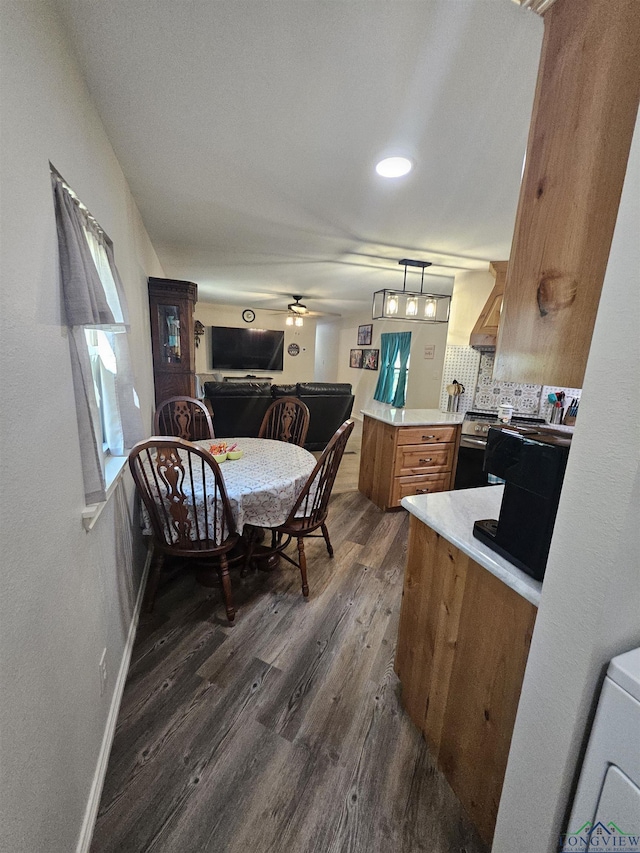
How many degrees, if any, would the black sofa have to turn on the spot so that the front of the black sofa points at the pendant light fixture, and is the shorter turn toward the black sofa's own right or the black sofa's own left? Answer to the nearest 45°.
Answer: approximately 135° to the black sofa's own right

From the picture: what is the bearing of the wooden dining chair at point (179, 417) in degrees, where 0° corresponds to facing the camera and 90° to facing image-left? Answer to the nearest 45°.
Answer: approximately 0°

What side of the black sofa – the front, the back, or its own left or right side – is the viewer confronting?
back

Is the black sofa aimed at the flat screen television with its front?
yes

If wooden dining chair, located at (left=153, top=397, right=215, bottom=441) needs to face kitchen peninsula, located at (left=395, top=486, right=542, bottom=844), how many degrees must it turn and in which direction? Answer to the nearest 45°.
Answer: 0° — it already faces it

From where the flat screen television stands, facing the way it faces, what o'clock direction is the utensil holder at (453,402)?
The utensil holder is roughly at 11 o'clock from the flat screen television.

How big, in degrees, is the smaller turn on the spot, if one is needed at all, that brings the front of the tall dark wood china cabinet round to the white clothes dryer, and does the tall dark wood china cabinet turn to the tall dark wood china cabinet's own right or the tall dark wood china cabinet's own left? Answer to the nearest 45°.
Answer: approximately 45° to the tall dark wood china cabinet's own right

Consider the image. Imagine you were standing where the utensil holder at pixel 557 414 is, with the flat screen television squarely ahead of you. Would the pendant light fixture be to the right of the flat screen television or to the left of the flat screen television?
left

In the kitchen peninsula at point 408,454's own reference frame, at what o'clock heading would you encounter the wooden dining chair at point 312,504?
The wooden dining chair is roughly at 2 o'clock from the kitchen peninsula.

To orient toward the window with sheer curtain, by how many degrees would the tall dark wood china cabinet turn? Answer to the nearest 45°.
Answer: approximately 45° to its right

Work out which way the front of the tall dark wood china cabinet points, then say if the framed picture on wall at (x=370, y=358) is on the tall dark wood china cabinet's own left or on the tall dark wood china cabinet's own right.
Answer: on the tall dark wood china cabinet's own left
